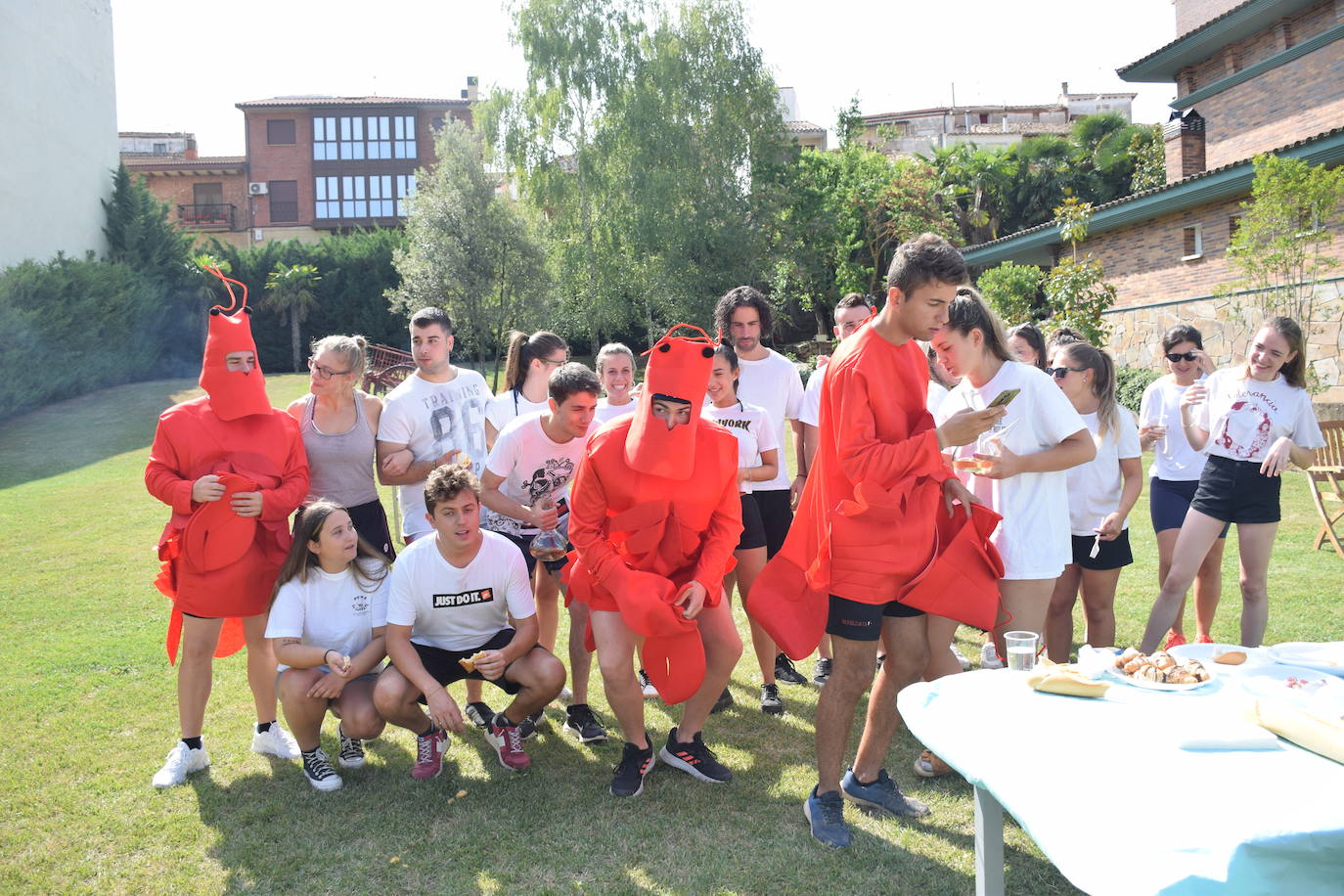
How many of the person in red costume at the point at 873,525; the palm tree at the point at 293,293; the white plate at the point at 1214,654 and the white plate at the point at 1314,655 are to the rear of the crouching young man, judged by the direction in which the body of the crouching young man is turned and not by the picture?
1

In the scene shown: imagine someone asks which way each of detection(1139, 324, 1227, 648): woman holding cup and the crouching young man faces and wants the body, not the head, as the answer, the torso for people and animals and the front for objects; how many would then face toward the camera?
2

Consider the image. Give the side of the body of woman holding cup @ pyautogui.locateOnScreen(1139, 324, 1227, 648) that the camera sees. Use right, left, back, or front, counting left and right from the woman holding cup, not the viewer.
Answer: front

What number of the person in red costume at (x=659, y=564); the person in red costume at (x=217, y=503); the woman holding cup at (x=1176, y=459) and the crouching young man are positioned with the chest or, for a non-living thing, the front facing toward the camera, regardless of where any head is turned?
4

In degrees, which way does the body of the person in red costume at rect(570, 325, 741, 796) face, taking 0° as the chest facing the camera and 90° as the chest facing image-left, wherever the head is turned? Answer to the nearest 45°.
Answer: approximately 0°

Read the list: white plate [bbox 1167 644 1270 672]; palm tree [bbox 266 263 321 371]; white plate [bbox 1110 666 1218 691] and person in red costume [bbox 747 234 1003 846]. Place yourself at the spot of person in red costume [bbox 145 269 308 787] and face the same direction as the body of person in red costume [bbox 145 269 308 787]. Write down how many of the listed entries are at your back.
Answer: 1

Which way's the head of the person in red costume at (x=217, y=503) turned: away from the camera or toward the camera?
toward the camera

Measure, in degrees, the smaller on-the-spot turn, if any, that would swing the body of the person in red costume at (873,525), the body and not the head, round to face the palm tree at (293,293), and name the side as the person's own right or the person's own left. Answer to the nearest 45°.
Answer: approximately 180°

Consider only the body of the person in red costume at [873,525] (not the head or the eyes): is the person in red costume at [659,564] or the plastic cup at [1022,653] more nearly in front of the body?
the plastic cup

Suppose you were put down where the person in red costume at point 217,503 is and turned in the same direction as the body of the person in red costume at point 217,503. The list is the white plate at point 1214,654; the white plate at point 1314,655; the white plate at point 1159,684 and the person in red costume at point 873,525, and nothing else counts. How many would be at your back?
0

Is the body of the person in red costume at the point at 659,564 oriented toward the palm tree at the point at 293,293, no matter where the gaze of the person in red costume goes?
no

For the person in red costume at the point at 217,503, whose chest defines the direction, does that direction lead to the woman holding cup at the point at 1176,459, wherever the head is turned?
no

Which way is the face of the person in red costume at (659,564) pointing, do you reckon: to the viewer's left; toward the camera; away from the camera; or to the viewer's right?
toward the camera

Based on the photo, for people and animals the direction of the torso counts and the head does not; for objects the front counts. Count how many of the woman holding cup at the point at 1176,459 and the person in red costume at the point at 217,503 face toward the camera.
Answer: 2

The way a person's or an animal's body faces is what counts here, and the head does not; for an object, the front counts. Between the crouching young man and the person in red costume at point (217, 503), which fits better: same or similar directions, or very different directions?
same or similar directions

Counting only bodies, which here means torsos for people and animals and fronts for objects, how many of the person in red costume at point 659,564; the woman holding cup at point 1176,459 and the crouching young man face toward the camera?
3

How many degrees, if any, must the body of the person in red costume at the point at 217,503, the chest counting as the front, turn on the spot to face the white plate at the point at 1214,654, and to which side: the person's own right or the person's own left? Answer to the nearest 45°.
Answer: approximately 45° to the person's own left
